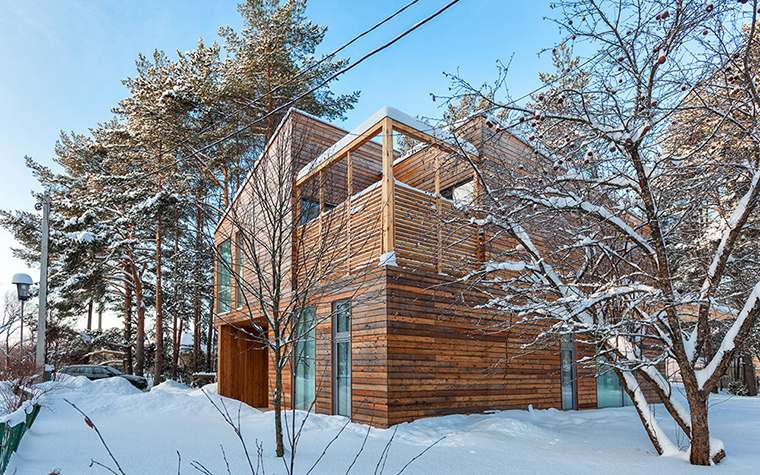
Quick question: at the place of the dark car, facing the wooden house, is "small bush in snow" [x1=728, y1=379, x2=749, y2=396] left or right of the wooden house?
left

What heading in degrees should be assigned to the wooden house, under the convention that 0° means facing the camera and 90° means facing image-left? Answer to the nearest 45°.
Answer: approximately 45°

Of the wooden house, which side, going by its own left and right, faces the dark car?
right

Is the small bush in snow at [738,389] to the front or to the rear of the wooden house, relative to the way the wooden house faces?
to the rear
